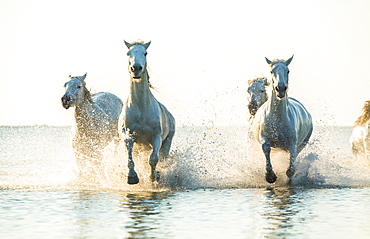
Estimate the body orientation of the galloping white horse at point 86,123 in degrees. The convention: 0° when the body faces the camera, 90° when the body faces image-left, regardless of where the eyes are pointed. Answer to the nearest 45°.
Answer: approximately 45°

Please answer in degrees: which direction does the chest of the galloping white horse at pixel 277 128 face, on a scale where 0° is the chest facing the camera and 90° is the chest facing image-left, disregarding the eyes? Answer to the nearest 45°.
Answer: approximately 0°

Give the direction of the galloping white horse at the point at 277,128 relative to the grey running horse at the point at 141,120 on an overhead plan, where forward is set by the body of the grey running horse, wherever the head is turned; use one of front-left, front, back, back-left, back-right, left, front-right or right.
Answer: left

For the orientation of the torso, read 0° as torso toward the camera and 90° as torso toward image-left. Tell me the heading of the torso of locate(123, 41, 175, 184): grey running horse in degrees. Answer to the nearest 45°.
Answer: approximately 0°

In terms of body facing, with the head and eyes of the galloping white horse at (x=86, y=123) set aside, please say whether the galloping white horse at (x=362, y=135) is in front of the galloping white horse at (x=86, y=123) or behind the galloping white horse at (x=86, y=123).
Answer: behind

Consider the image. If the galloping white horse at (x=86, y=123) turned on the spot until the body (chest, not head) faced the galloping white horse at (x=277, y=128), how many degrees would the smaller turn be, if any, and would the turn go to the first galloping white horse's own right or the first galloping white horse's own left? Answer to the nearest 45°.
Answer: approximately 90° to the first galloping white horse's own left

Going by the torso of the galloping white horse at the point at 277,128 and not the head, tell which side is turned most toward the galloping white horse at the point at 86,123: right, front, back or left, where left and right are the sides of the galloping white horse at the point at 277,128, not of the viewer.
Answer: right

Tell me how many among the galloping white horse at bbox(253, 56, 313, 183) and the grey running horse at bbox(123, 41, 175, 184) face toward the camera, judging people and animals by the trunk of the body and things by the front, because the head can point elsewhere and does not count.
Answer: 2
